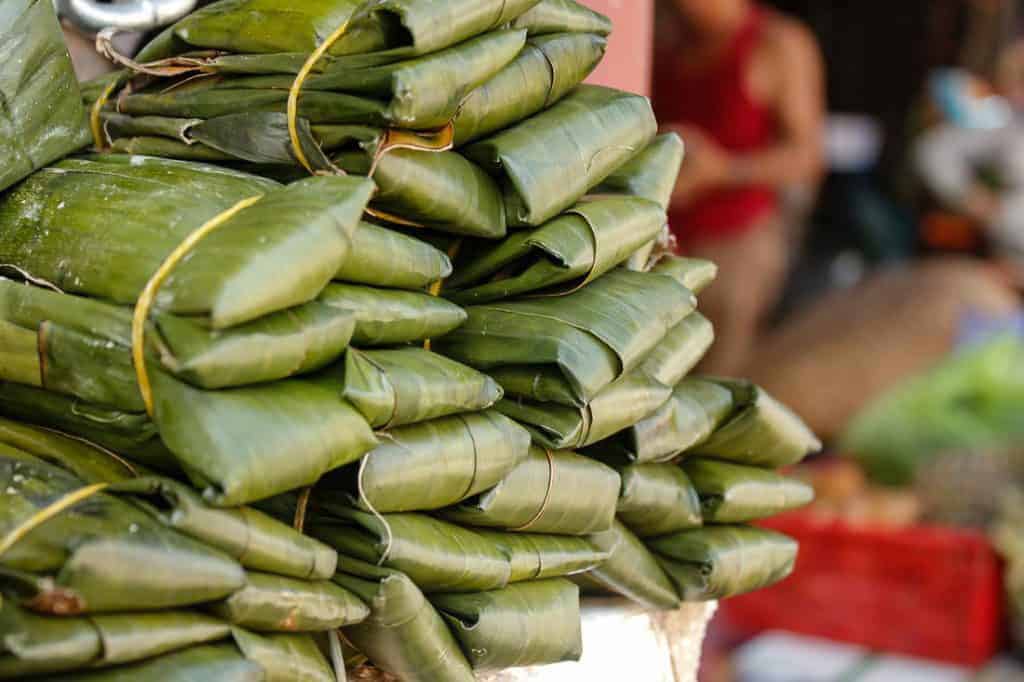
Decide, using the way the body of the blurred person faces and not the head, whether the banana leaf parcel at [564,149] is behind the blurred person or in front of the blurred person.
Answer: in front

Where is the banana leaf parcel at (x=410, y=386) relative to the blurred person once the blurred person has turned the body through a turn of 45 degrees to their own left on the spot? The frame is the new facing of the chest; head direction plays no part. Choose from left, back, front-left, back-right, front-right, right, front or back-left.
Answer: front

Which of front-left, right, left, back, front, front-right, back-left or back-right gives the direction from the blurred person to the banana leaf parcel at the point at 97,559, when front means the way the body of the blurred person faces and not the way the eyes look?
front-left

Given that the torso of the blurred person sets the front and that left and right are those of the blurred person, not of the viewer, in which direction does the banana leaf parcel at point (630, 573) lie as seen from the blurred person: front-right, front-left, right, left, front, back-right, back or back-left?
front-left

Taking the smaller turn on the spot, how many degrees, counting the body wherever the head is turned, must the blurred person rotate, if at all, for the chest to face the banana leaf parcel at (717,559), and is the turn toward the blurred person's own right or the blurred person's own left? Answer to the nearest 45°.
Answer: approximately 45° to the blurred person's own left

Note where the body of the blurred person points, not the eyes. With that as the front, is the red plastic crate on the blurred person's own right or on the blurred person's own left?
on the blurred person's own left

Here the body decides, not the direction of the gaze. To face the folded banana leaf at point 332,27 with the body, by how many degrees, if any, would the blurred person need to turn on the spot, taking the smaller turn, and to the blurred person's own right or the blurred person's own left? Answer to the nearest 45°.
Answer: approximately 45° to the blurred person's own left

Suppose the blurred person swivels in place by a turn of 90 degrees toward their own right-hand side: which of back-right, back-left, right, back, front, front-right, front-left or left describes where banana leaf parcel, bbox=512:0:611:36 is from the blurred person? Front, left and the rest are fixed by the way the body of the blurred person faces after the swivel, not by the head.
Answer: back-left

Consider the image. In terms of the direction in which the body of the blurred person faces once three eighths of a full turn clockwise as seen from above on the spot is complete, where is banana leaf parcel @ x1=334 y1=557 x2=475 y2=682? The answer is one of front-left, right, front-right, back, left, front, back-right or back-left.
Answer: back

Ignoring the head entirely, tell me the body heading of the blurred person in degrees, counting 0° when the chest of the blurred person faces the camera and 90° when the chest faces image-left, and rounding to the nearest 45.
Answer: approximately 45°

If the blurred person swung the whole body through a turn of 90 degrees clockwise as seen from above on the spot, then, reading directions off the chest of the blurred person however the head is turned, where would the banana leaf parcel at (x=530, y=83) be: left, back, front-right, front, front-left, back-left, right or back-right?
back-left

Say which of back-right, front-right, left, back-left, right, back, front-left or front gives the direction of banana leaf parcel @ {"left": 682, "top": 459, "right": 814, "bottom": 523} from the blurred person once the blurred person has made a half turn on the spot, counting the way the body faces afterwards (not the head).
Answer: back-right

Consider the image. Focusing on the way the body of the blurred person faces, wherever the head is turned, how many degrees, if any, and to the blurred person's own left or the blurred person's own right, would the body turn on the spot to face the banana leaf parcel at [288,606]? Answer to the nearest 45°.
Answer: approximately 45° to the blurred person's own left
